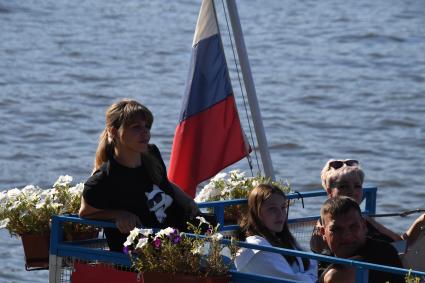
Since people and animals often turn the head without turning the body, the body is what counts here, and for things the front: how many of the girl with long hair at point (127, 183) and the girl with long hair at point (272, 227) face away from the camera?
0

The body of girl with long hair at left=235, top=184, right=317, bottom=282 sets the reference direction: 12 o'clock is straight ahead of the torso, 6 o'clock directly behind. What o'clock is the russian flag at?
The russian flag is roughly at 7 o'clock from the girl with long hair.

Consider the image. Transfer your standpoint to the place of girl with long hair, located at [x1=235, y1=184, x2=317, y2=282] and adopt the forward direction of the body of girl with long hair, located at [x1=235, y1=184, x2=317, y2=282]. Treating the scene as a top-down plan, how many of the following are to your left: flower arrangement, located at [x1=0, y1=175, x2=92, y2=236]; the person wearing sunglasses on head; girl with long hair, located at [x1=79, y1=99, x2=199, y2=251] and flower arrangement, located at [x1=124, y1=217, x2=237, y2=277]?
1

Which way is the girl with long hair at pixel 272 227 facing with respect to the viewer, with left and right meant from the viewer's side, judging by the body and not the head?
facing the viewer and to the right of the viewer

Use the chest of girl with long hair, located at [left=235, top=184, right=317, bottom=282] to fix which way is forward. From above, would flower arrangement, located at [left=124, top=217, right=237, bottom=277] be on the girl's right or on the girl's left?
on the girl's right

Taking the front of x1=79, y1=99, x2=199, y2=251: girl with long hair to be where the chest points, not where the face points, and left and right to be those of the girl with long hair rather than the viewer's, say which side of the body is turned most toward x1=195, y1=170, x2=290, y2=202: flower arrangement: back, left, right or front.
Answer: left

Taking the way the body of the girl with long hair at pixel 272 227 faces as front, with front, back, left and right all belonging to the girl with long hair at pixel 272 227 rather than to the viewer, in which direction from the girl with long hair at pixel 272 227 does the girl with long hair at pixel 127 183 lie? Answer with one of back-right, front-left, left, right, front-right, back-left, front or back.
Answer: back-right
